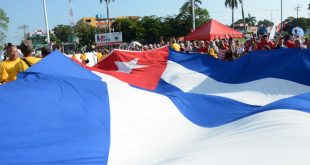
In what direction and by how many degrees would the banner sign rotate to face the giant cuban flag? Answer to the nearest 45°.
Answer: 0° — it already faces it

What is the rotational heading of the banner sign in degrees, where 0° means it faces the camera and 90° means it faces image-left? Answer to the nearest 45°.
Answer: approximately 0°
